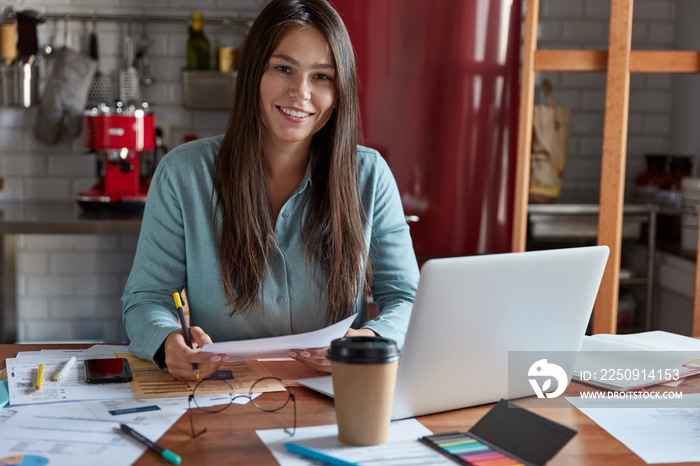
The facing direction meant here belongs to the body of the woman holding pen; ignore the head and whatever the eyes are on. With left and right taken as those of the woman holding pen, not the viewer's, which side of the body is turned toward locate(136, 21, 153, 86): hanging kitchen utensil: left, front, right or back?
back

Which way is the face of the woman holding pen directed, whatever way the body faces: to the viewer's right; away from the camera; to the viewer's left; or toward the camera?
toward the camera

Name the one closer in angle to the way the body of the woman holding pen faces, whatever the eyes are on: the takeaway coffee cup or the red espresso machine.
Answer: the takeaway coffee cup

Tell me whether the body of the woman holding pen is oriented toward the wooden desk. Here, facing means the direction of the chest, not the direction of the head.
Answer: yes

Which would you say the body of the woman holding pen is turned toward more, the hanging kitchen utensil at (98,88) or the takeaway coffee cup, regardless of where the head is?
the takeaway coffee cup

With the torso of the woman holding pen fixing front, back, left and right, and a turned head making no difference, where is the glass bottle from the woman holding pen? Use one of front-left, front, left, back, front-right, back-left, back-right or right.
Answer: back

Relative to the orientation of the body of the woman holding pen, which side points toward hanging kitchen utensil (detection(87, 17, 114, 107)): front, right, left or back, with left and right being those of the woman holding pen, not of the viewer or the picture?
back

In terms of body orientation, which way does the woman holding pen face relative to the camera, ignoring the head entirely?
toward the camera

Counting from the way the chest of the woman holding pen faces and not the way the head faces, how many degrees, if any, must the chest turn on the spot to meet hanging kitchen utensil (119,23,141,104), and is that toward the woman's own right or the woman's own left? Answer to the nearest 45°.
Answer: approximately 180°

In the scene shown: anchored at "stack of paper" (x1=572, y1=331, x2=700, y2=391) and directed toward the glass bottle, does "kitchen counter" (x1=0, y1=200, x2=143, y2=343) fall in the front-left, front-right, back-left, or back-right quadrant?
front-left
